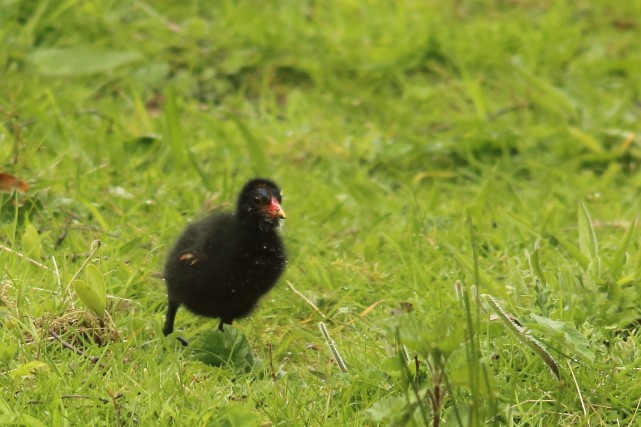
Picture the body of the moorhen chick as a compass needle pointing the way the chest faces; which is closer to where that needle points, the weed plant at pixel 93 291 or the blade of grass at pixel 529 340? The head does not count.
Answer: the blade of grass

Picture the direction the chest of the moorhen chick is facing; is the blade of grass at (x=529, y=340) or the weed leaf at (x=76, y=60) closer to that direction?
the blade of grass

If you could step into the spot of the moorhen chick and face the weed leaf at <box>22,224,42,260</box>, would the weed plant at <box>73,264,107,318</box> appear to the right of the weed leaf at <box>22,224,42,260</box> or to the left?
left

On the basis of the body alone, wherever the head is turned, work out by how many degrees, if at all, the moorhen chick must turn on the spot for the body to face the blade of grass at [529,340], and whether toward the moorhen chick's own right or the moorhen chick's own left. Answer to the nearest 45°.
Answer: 0° — it already faces it

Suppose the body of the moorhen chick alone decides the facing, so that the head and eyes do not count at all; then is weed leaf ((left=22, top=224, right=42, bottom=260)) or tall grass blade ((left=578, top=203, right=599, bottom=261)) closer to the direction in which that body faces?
the tall grass blade

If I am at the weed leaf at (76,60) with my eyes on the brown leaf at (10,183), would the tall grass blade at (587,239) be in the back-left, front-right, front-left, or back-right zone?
front-left

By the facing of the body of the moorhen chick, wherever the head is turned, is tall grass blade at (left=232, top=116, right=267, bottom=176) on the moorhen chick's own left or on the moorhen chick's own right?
on the moorhen chick's own left

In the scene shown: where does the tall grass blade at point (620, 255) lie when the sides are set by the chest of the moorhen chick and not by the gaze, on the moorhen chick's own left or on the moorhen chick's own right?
on the moorhen chick's own left

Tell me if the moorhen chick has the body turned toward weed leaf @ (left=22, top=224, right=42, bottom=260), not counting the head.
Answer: no

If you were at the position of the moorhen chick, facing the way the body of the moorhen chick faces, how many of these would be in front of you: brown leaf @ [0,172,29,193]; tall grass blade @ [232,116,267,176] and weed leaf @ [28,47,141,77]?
0

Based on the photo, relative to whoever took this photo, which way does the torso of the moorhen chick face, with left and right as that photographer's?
facing the viewer and to the right of the viewer

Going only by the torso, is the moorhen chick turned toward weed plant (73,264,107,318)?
no

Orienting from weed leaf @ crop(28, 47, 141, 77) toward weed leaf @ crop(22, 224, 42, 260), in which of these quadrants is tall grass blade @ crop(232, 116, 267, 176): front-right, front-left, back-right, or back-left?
front-left

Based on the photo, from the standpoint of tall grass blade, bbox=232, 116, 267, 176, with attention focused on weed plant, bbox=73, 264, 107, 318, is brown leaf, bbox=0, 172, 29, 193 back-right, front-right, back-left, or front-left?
front-right

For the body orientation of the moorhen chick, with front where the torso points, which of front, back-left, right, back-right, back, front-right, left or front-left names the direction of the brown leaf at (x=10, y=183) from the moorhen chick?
back

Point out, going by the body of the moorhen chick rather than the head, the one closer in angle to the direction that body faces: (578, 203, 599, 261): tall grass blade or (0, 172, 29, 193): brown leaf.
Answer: the tall grass blade

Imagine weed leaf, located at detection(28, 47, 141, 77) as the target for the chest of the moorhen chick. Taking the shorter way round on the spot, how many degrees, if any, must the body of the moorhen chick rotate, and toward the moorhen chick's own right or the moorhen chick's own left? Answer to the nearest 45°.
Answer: approximately 135° to the moorhen chick's own left
